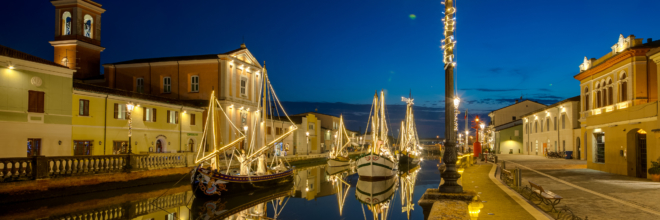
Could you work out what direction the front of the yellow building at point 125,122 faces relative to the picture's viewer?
facing the viewer and to the right of the viewer

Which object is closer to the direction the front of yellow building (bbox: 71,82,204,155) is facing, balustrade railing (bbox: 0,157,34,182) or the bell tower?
the balustrade railing

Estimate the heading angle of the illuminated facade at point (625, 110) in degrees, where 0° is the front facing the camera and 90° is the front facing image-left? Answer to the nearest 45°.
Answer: approximately 45°

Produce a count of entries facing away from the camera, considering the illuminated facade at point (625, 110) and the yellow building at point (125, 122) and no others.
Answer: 0

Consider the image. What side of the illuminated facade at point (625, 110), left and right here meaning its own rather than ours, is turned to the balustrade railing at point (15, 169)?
front

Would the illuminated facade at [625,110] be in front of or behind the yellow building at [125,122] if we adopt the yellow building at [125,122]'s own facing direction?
in front

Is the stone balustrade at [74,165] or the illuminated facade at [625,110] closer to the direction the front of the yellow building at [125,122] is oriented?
the illuminated facade

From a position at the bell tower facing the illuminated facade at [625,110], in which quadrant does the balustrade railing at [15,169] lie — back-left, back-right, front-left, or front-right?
front-right

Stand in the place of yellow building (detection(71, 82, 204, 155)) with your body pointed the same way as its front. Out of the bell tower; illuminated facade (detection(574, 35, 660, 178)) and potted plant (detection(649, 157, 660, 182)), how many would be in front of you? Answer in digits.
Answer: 2

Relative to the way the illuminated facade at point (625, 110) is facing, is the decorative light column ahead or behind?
ahead

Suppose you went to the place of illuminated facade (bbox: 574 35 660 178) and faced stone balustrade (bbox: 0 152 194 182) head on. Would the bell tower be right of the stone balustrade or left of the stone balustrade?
right

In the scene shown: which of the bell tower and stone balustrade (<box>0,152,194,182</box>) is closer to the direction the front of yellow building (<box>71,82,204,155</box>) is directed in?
the stone balustrade

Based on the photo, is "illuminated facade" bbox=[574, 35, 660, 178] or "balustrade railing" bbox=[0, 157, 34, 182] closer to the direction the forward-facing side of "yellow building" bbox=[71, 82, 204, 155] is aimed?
the illuminated facade

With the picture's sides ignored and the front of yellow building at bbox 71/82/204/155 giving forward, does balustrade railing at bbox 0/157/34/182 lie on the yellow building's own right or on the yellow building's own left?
on the yellow building's own right

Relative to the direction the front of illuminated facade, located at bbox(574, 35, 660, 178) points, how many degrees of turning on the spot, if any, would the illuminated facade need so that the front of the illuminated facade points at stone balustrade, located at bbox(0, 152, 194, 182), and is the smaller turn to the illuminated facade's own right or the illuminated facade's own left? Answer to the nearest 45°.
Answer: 0° — it already faces it
